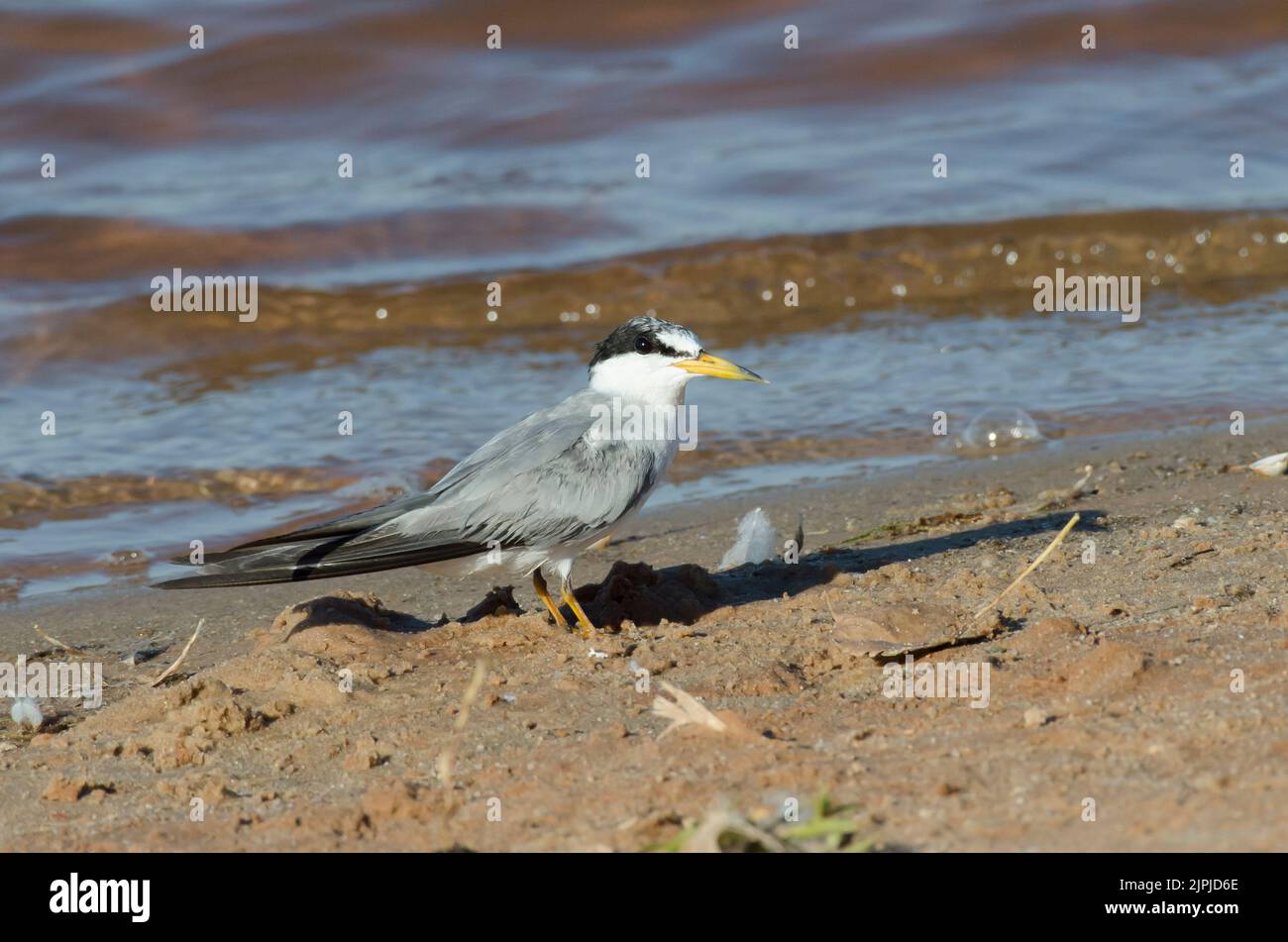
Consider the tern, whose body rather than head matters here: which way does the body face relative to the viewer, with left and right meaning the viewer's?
facing to the right of the viewer

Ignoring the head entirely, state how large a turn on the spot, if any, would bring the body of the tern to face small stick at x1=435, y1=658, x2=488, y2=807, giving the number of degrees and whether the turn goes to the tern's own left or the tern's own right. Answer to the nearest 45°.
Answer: approximately 90° to the tern's own right
